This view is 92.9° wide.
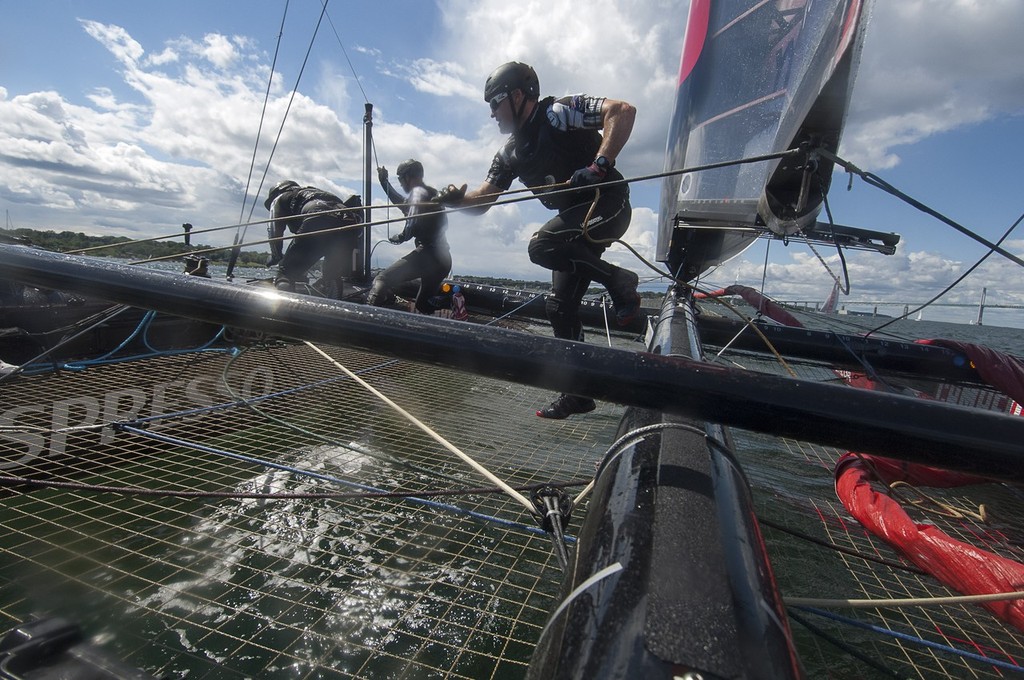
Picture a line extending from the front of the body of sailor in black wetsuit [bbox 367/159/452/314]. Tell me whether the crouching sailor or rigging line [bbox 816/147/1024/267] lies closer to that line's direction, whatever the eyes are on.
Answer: the crouching sailor

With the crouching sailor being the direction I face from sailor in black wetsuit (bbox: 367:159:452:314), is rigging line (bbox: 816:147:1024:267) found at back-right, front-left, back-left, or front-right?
back-left

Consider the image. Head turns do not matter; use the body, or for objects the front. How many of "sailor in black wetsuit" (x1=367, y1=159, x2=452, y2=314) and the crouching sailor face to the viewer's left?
2

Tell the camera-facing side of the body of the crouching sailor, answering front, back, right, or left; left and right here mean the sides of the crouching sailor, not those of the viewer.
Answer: left

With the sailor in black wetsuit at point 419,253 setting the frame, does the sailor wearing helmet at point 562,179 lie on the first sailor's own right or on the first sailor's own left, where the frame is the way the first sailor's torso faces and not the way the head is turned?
on the first sailor's own left

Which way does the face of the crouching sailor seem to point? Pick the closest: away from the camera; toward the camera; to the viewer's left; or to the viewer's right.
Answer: to the viewer's left

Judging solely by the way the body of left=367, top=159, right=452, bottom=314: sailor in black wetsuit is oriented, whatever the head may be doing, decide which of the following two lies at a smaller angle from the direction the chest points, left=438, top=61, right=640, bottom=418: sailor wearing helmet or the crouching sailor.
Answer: the crouching sailor

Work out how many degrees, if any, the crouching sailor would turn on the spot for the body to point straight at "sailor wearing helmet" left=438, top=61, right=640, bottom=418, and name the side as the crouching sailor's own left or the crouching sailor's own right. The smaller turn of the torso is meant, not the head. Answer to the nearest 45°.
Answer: approximately 135° to the crouching sailor's own left

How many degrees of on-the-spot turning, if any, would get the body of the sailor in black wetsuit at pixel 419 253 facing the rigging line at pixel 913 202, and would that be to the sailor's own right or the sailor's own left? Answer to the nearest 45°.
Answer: approximately 135° to the sailor's own left

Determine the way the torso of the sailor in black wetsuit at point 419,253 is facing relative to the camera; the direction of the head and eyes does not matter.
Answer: to the viewer's left
